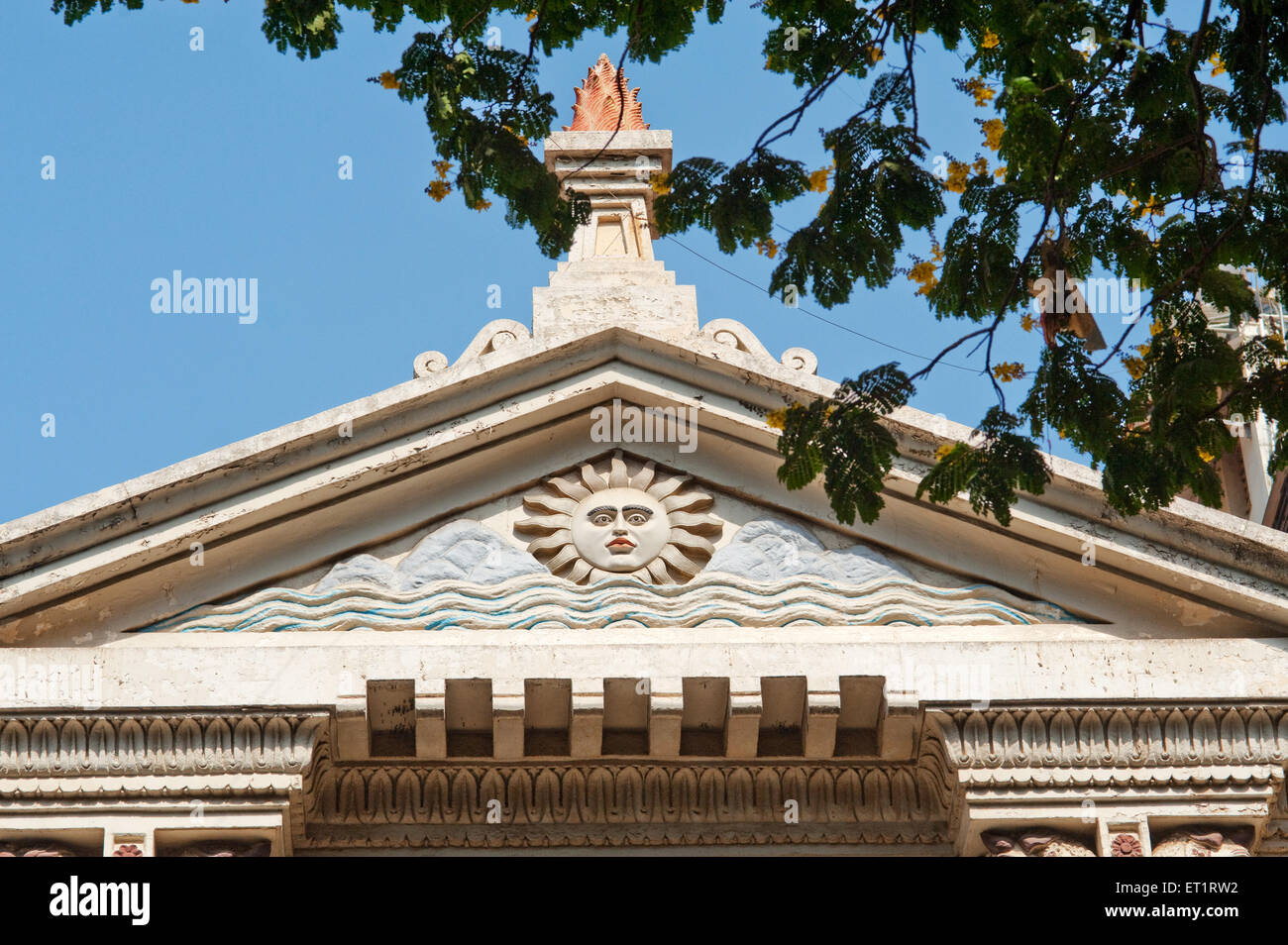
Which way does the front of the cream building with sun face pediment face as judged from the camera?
facing the viewer
